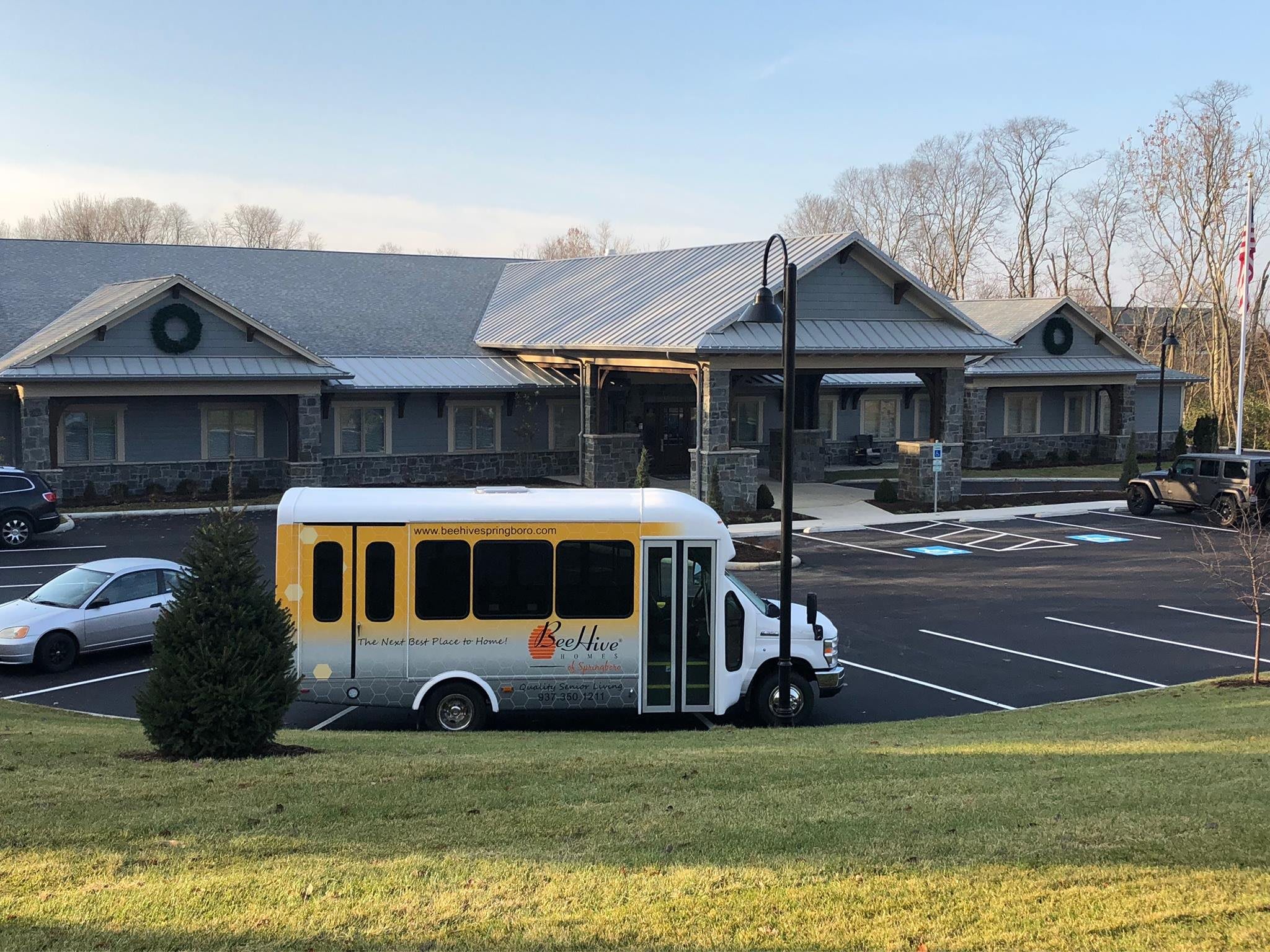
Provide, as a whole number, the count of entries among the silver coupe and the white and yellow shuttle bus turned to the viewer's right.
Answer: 1

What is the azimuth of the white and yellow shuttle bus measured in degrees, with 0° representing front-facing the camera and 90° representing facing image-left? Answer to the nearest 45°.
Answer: approximately 270°

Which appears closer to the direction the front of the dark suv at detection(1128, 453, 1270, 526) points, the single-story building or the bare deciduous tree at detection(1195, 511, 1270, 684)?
the single-story building

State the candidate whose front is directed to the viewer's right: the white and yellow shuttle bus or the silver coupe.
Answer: the white and yellow shuttle bus

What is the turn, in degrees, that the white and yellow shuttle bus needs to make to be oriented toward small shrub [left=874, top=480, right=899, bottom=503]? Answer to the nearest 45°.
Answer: approximately 45° to its left

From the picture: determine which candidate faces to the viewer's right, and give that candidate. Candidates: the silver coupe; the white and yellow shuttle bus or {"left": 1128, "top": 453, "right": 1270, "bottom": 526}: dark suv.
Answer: the white and yellow shuttle bus

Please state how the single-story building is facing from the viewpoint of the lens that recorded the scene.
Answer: facing the viewer and to the right of the viewer

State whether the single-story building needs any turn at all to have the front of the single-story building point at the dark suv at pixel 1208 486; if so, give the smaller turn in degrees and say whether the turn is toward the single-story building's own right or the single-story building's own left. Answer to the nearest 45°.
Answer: approximately 45° to the single-story building's own left

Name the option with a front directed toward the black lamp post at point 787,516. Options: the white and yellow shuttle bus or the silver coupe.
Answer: the white and yellow shuttle bus

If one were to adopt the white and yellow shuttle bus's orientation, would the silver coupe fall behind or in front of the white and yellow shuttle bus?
behind

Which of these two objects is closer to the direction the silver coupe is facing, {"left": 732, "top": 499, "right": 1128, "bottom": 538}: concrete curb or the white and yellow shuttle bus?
the white and yellow shuttle bus

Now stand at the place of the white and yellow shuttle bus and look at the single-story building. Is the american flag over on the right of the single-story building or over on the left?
right
